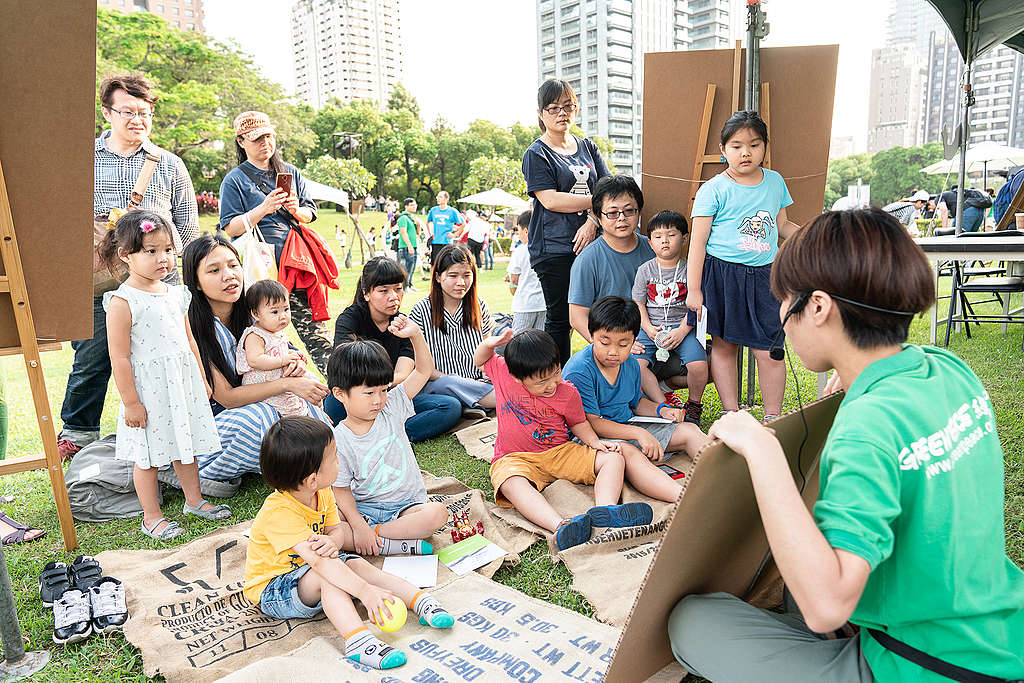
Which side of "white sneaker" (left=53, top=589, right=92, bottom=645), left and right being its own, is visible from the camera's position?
front

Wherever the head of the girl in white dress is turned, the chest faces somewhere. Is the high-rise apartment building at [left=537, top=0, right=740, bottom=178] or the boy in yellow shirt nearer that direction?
the boy in yellow shirt

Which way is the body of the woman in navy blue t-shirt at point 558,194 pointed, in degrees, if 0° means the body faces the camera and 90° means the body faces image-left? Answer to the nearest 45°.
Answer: approximately 315°

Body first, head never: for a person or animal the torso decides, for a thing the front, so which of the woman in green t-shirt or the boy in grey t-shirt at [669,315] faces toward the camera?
the boy in grey t-shirt

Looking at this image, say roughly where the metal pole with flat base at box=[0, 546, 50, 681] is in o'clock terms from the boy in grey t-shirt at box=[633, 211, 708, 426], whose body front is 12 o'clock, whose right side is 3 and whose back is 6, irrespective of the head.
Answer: The metal pole with flat base is roughly at 1 o'clock from the boy in grey t-shirt.

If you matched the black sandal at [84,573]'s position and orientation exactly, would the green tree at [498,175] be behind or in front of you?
behind

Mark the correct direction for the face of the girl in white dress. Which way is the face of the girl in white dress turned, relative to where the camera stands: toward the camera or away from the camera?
toward the camera

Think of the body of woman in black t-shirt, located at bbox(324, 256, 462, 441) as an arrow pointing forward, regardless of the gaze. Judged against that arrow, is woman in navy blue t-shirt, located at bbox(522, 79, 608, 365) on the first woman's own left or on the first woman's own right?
on the first woman's own left

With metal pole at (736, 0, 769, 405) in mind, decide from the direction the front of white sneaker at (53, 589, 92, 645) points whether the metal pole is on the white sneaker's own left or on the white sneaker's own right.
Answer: on the white sneaker's own left

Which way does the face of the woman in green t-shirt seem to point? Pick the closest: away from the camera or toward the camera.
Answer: away from the camera

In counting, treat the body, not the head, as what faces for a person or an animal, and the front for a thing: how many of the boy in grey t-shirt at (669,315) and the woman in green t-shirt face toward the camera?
1

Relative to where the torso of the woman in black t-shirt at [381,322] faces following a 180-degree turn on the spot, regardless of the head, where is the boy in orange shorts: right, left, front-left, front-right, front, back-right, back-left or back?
back

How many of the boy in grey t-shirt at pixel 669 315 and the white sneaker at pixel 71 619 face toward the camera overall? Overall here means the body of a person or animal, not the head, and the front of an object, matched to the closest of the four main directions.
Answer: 2

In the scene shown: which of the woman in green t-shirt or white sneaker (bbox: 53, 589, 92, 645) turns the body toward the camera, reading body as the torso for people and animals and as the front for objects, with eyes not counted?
the white sneaker

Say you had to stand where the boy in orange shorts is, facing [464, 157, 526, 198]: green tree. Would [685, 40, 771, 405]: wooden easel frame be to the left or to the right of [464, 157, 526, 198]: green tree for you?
right

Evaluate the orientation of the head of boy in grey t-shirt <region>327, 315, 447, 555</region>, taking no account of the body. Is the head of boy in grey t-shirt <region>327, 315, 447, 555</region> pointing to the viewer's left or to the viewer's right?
to the viewer's right

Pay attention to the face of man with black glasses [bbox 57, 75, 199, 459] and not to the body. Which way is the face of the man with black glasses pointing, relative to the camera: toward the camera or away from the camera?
toward the camera

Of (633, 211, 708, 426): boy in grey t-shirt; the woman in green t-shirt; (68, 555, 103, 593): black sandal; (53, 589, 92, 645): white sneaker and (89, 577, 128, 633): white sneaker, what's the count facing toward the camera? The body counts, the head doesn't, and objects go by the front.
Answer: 4

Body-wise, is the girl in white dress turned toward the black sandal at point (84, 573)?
no

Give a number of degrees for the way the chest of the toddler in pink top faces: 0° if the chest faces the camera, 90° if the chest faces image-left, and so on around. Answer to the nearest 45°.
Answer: approximately 315°

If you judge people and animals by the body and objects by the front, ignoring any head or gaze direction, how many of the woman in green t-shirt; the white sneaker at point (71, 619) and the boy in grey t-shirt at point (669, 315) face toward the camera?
2

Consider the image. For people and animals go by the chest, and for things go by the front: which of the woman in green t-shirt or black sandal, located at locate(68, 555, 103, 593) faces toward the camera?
the black sandal
